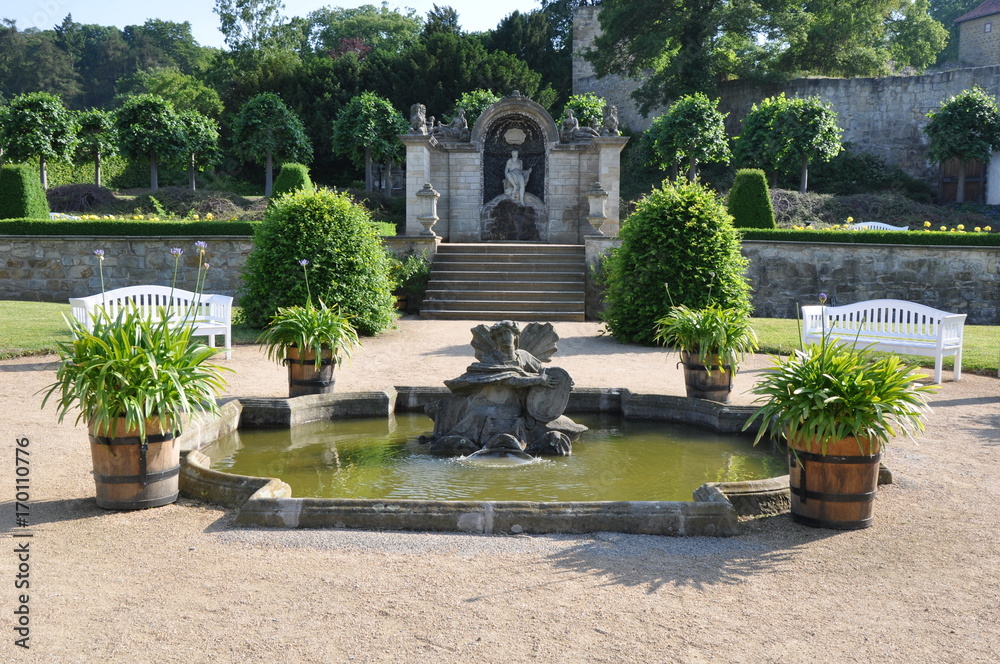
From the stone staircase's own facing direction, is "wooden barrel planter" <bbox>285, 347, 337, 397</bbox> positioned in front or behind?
in front

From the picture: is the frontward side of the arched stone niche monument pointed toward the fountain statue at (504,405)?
yes

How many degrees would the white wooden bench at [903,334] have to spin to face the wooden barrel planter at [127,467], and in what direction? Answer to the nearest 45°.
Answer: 0° — it already faces it

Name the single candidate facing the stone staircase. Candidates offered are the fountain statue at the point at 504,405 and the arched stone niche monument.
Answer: the arched stone niche monument

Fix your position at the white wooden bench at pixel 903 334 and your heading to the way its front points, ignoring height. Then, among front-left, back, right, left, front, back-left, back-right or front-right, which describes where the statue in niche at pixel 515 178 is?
right

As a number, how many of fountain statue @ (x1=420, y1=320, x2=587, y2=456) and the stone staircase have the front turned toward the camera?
2

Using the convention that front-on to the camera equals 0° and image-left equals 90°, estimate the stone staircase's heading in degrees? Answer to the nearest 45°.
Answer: approximately 0°

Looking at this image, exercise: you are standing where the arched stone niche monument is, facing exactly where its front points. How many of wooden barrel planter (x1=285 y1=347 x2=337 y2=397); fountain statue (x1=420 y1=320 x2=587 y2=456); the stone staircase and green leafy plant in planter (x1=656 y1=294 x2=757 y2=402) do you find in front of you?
4
